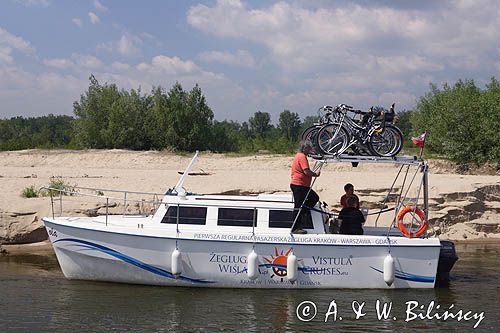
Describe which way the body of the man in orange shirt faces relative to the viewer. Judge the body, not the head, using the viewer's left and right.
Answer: facing to the right of the viewer

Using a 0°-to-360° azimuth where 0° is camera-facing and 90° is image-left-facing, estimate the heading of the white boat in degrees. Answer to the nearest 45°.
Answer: approximately 90°

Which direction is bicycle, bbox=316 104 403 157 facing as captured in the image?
to the viewer's left

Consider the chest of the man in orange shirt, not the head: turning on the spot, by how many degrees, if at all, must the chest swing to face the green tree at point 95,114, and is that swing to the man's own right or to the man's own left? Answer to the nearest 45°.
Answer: approximately 135° to the man's own left

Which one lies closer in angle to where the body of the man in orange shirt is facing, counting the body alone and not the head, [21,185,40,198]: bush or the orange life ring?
the orange life ring

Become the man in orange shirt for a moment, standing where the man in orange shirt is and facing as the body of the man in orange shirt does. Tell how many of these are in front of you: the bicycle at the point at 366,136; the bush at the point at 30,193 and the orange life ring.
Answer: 2
